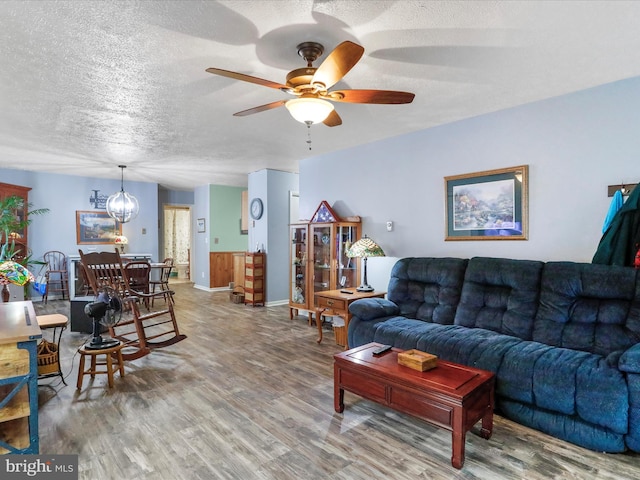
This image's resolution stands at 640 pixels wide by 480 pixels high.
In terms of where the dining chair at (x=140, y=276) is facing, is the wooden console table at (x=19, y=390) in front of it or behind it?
behind

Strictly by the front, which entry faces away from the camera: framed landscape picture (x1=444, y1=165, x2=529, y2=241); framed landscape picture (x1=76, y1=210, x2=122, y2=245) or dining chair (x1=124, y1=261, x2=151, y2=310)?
the dining chair

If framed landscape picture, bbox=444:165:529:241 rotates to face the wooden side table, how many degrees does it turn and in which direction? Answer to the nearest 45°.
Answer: approximately 45° to its right

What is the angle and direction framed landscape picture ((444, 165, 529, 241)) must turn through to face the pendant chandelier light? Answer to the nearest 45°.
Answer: approximately 45° to its right

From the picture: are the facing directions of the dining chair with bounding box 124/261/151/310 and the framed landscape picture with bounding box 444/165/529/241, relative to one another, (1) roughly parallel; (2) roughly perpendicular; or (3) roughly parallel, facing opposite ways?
roughly perpendicular

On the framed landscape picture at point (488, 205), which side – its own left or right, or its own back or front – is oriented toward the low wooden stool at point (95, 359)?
front

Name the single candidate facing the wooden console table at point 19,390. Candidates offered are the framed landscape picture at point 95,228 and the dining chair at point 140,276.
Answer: the framed landscape picture

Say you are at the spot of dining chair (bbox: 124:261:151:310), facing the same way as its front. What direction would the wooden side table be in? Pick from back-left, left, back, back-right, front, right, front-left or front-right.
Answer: back-right

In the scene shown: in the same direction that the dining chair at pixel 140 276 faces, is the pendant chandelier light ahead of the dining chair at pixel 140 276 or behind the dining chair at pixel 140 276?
ahead

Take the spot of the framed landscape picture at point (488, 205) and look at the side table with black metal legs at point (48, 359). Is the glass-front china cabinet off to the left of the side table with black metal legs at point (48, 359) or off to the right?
right

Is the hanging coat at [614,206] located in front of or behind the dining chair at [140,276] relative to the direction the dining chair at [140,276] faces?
behind

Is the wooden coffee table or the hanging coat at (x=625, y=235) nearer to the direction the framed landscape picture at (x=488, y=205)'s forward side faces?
the wooden coffee table

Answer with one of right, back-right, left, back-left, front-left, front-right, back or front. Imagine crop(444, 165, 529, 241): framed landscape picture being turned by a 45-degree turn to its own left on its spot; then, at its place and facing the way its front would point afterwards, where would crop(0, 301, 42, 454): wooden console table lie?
front-right

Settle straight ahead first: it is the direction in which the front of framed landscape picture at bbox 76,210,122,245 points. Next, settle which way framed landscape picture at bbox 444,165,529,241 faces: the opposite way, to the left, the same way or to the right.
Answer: to the right

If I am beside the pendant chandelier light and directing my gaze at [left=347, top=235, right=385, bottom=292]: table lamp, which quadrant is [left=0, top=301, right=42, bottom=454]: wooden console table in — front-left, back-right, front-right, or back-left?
front-right

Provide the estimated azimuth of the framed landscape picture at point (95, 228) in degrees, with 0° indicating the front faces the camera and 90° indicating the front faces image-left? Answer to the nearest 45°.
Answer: approximately 0°

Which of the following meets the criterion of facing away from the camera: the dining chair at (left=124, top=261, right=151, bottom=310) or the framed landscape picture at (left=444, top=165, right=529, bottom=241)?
the dining chair

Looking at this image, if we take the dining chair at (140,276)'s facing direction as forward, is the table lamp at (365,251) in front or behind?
behind

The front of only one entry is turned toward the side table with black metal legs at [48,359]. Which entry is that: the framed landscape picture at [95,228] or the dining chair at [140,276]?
the framed landscape picture

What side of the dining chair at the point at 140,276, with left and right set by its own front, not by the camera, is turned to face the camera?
back

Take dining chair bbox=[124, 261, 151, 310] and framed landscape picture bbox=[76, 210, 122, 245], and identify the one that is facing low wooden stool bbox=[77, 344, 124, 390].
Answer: the framed landscape picture

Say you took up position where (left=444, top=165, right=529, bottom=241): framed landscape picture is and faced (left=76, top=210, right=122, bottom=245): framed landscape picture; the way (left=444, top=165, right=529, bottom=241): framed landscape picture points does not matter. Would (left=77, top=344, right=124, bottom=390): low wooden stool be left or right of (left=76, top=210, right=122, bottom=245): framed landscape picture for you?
left
